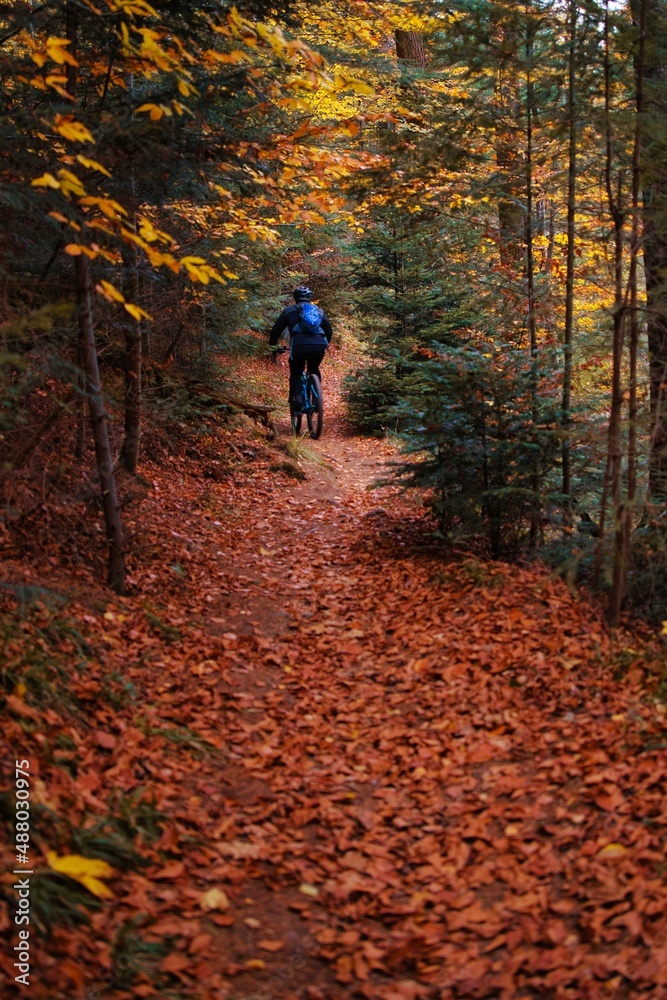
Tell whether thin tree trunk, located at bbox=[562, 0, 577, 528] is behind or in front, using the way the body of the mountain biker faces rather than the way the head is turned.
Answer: behind

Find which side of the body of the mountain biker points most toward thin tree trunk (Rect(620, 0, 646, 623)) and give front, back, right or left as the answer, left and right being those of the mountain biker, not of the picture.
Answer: back

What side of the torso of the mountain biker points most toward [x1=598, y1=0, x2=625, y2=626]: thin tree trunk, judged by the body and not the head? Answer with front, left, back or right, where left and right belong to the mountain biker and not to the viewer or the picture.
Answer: back

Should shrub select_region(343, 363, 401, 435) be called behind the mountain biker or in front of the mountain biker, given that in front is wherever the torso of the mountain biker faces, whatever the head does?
in front

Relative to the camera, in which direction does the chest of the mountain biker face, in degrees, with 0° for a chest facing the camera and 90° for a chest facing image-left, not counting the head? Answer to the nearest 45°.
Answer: approximately 180°

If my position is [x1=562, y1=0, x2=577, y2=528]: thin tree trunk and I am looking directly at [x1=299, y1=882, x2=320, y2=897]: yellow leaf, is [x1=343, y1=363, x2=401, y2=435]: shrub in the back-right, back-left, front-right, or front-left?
back-right

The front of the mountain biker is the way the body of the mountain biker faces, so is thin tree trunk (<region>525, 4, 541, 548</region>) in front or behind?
behind

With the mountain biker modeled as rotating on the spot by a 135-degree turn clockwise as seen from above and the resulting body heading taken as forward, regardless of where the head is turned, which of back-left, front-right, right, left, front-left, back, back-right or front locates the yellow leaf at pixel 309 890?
front-right

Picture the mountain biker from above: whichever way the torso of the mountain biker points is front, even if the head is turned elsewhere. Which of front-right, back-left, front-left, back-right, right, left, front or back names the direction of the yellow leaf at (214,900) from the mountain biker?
back

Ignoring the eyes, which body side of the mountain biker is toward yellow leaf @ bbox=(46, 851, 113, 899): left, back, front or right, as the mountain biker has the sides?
back

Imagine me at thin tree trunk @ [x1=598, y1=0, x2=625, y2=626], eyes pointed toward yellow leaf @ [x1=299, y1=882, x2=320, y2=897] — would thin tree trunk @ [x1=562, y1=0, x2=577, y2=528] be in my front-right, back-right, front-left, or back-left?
back-right

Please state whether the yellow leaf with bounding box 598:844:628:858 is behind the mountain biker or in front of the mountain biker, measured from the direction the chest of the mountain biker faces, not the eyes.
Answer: behind
